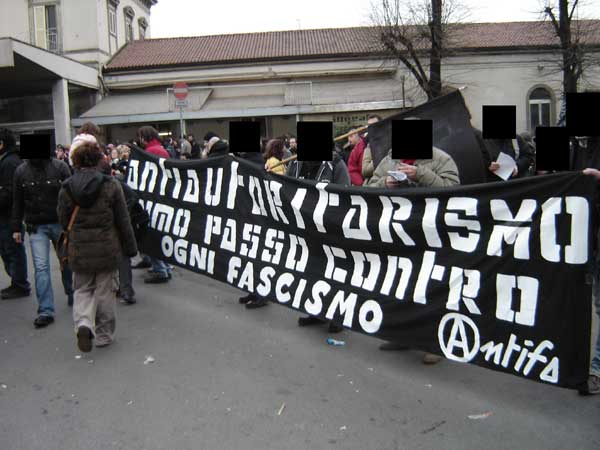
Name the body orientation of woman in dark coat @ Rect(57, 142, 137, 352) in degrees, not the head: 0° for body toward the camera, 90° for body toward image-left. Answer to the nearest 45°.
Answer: approximately 180°

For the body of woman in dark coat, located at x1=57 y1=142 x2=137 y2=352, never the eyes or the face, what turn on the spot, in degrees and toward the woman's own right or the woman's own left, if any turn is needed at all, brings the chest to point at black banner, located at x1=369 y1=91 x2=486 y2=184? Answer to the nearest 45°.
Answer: approximately 90° to the woman's own right

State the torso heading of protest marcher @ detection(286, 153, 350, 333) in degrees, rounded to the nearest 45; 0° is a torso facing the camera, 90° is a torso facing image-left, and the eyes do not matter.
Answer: approximately 45°

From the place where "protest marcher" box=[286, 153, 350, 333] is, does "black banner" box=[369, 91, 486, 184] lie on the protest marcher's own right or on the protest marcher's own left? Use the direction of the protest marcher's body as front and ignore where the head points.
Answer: on the protest marcher's own left

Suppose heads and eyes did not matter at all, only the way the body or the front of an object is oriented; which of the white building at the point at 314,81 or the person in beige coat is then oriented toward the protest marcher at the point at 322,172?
the white building

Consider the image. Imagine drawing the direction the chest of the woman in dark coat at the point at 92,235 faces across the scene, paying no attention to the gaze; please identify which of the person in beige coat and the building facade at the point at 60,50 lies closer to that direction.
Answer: the building facade

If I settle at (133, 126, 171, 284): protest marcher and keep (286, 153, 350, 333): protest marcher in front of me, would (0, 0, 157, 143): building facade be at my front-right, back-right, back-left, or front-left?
back-left

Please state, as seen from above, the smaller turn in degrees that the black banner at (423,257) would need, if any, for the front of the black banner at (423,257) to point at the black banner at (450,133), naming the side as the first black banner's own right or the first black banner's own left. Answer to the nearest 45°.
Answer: approximately 135° to the first black banner's own right

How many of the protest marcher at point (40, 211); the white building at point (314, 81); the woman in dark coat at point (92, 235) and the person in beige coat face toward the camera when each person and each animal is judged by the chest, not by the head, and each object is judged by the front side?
3
